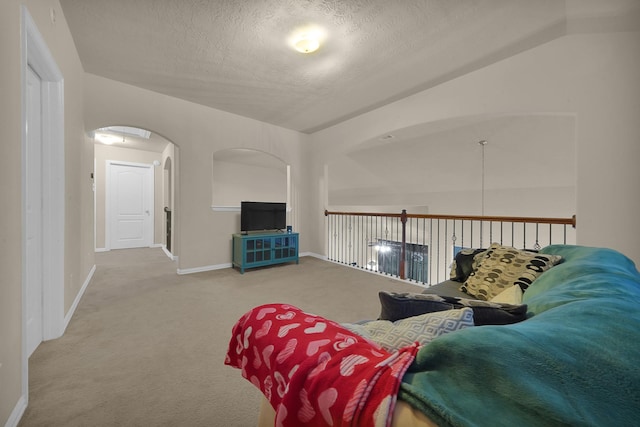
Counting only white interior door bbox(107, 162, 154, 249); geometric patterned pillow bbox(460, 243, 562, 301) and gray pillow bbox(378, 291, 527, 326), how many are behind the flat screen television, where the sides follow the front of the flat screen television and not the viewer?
1

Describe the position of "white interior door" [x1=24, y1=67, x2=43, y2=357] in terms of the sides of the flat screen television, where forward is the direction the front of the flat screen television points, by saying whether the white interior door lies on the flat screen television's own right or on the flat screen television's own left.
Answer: on the flat screen television's own right

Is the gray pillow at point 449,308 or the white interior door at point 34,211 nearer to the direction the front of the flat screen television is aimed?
the gray pillow

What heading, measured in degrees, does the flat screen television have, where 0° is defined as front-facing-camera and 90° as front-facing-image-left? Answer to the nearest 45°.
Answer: approximately 315°

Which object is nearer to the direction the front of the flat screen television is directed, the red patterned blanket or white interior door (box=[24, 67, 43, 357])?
the red patterned blanket

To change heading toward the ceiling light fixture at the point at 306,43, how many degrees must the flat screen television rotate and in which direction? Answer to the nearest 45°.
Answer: approximately 45° to its right

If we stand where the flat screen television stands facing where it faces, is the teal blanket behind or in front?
in front

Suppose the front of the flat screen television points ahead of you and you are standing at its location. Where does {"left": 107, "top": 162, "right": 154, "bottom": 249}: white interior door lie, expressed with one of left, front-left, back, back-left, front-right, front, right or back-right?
back

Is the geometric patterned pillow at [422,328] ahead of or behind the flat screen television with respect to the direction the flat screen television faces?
ahead
